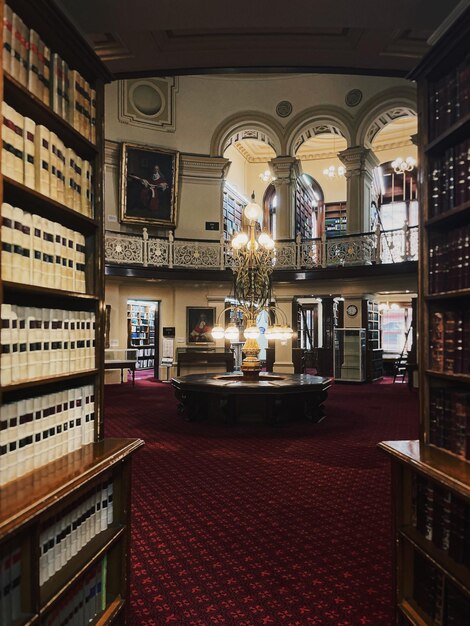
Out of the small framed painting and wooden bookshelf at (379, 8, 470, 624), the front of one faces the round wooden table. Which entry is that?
the small framed painting

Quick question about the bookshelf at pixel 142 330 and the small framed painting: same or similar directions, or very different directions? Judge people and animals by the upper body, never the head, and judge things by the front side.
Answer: same or similar directions

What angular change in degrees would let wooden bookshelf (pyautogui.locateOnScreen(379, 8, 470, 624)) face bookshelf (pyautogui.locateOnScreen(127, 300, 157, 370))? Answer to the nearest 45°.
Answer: approximately 90° to its right

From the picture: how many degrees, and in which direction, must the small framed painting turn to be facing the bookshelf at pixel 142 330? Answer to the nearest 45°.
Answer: approximately 135° to its right

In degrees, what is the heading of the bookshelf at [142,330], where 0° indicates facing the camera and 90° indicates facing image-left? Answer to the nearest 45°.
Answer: approximately 0°

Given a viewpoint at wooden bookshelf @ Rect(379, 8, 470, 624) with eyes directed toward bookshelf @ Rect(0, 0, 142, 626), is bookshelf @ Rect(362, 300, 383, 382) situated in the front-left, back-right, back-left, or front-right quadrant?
back-right

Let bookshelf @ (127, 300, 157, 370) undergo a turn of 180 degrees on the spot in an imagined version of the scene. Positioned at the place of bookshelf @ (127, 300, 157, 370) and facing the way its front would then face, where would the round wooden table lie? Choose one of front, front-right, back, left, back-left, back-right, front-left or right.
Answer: back

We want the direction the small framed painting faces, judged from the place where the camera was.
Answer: facing the viewer

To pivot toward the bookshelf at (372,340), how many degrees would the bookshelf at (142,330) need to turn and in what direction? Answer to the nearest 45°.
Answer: approximately 45° to its left

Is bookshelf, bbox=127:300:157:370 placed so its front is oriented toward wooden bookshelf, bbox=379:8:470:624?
yes

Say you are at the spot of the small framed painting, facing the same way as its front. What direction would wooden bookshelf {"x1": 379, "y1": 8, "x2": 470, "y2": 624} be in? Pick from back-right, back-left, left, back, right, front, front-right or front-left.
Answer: front

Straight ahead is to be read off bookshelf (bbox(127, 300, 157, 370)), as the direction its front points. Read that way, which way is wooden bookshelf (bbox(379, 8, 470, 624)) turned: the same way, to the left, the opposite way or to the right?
to the right

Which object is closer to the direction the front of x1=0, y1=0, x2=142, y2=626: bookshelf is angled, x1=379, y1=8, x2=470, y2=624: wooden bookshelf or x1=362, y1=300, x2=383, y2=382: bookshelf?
the wooden bookshelf

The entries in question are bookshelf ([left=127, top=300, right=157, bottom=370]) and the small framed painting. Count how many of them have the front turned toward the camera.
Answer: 2

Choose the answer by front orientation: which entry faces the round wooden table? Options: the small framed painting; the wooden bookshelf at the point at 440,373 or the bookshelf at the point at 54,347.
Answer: the small framed painting

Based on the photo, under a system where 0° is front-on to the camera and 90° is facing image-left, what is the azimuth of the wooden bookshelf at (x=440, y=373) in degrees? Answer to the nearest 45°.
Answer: approximately 45°

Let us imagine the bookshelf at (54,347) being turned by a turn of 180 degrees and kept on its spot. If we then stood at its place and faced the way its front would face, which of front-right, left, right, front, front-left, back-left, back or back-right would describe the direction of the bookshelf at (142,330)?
front-right
